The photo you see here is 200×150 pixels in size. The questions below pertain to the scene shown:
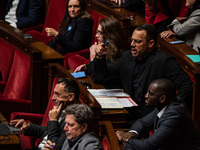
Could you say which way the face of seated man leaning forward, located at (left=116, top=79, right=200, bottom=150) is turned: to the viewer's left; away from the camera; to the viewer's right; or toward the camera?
to the viewer's left

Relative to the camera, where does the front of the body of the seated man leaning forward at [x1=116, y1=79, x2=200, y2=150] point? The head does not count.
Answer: to the viewer's left

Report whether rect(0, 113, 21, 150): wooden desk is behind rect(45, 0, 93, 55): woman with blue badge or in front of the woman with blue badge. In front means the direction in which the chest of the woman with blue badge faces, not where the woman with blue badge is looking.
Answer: in front

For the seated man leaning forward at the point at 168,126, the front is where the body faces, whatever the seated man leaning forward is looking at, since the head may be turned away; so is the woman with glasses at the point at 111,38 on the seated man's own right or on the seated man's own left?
on the seated man's own right

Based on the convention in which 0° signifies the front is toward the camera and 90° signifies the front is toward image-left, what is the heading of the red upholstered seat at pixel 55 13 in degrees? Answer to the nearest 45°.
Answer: approximately 45°

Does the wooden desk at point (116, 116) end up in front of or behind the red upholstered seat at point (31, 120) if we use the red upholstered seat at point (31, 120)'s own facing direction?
behind

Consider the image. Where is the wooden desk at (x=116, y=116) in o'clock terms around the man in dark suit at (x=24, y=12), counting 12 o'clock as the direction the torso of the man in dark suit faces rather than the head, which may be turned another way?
The wooden desk is roughly at 10 o'clock from the man in dark suit.
